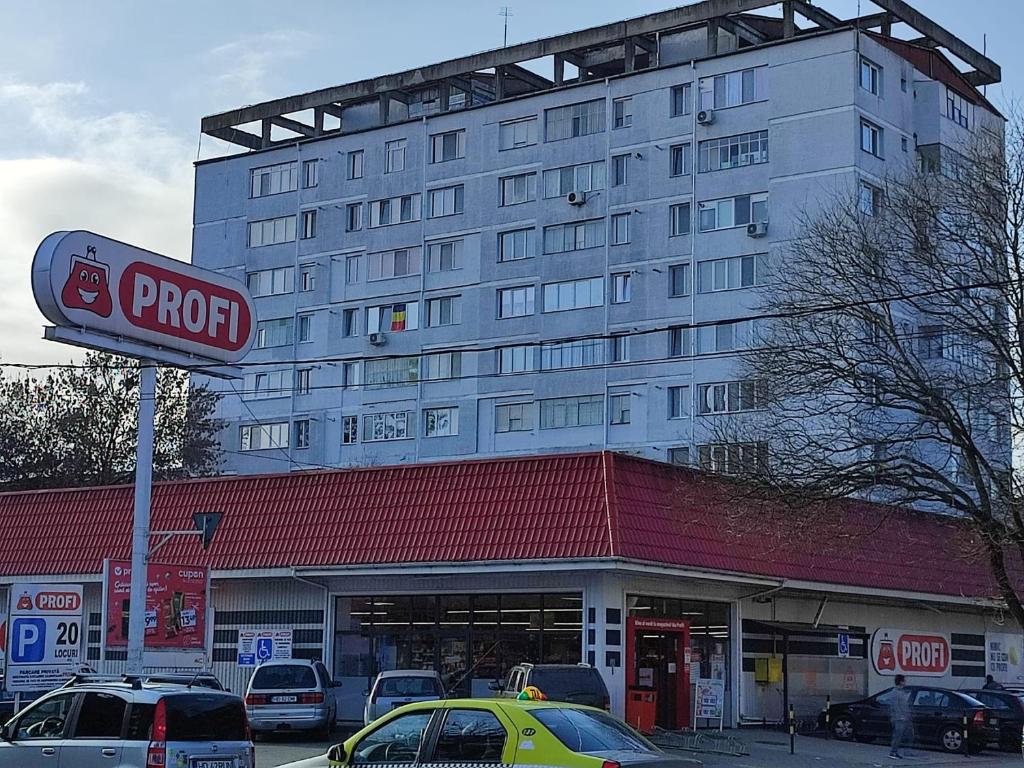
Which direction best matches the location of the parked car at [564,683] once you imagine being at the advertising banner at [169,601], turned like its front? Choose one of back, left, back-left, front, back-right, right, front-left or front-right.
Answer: front-left

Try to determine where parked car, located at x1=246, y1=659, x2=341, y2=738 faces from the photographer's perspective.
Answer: facing away from the viewer

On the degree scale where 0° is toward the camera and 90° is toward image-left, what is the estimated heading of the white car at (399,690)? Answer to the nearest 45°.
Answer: approximately 180°

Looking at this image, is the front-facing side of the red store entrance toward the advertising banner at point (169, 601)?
no

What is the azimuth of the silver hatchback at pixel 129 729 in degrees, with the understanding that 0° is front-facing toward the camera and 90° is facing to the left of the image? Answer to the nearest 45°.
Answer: approximately 135°

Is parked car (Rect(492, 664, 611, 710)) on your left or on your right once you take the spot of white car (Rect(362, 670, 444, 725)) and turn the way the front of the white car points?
on your right

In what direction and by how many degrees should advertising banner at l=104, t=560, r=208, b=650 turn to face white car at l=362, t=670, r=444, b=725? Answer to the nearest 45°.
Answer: approximately 45° to its left

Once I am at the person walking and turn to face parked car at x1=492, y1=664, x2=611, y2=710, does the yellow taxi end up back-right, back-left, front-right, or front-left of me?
front-left

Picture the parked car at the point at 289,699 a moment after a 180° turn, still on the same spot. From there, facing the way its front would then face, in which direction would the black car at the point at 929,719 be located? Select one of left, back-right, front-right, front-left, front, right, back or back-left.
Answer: left

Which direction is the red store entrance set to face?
toward the camera

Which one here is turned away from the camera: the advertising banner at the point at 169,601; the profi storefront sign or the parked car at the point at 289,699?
the parked car

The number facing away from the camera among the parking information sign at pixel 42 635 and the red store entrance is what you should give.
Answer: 0

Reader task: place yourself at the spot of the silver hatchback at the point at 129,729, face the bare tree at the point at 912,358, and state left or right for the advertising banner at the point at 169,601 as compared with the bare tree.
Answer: left

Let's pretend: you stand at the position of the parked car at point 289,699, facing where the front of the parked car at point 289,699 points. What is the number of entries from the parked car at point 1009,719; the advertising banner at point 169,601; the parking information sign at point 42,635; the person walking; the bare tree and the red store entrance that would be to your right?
4

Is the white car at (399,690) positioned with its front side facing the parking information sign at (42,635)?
no

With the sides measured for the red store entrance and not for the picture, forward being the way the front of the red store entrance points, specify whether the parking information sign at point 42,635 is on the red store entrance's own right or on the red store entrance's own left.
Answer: on the red store entrance's own right

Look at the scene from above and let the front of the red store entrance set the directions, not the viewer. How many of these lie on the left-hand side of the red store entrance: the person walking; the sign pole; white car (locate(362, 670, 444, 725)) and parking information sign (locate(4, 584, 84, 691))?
1

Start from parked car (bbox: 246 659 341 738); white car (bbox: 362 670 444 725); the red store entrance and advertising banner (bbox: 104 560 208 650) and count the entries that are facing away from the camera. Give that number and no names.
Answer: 2

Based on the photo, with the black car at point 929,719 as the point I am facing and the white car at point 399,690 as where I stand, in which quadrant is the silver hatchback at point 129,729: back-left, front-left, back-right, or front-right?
back-right

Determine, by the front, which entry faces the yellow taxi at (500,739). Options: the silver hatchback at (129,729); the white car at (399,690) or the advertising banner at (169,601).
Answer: the advertising banner
